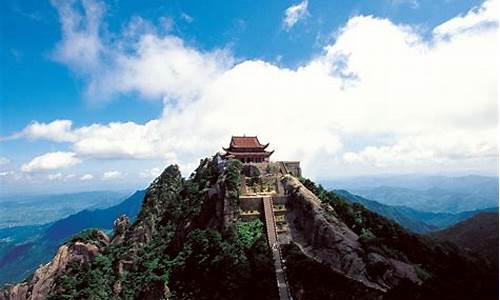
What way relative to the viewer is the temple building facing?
toward the camera

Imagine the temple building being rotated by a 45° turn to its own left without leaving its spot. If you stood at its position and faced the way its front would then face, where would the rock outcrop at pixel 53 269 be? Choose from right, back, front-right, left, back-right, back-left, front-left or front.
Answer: back-right
